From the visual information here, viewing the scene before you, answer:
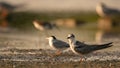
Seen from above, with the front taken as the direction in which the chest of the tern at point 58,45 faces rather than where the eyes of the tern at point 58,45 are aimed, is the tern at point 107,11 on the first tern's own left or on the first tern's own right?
on the first tern's own right

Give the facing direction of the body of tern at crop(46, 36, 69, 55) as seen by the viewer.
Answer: to the viewer's left

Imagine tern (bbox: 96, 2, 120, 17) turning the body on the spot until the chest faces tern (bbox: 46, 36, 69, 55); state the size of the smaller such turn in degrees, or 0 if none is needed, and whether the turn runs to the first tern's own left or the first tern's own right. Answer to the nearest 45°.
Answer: approximately 90° to the first tern's own left

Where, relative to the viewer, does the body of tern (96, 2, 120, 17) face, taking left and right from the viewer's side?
facing to the left of the viewer

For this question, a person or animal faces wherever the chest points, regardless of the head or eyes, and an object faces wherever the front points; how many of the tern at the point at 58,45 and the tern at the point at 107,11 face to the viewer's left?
2
